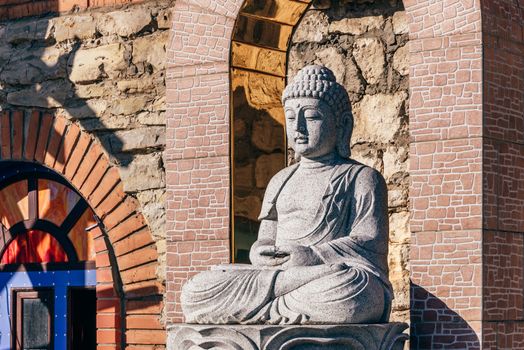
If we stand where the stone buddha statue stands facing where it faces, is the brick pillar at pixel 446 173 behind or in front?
behind

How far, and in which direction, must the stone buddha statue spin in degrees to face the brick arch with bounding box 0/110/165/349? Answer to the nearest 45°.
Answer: approximately 90° to its right

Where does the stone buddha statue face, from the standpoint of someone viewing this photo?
facing the viewer and to the left of the viewer

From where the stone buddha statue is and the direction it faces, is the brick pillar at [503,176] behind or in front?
behind

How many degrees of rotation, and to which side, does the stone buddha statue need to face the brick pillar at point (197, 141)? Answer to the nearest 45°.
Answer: approximately 90° to its right
